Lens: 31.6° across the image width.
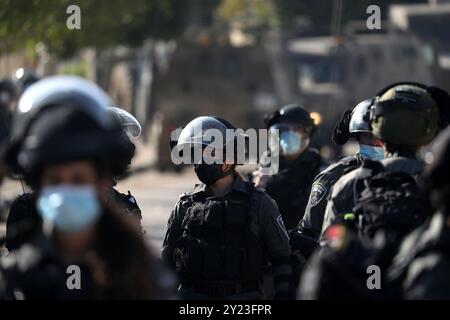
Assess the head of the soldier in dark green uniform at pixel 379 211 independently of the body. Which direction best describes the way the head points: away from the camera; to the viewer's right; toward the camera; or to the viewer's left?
away from the camera

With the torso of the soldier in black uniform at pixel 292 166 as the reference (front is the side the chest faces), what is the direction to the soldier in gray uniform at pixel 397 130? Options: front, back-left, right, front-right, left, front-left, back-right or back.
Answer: front-left

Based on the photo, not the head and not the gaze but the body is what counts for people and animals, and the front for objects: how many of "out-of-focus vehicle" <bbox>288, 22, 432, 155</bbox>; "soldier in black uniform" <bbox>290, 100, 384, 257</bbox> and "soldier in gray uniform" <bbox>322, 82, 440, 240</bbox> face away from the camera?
1

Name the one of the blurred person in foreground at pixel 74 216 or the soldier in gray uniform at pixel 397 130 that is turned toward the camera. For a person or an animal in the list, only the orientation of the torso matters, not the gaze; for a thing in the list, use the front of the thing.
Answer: the blurred person in foreground

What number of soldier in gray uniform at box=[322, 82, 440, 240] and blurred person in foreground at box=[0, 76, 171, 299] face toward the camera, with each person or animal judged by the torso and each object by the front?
1

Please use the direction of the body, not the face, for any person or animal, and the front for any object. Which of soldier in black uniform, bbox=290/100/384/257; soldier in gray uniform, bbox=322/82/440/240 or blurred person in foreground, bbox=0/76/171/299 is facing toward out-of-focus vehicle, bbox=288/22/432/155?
soldier in gray uniform, bbox=322/82/440/240

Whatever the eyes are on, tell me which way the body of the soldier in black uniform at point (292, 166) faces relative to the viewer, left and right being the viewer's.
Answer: facing the viewer and to the left of the viewer

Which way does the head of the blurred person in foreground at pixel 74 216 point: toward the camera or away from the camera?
toward the camera

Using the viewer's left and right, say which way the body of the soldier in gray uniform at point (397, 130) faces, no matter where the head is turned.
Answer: facing away from the viewer

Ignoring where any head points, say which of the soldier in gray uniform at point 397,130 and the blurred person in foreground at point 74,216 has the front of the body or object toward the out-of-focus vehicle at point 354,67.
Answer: the soldier in gray uniform

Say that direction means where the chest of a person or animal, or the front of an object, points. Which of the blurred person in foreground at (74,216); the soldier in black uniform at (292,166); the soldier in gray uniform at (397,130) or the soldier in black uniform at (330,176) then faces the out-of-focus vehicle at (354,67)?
the soldier in gray uniform at (397,130)
